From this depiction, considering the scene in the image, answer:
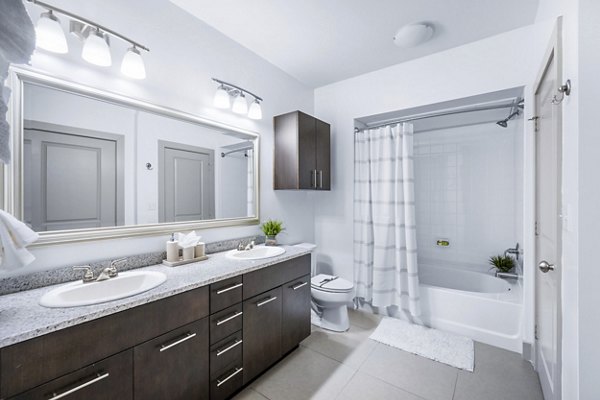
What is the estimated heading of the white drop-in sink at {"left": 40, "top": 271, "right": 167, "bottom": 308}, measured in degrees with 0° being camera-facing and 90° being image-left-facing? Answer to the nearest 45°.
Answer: approximately 315°

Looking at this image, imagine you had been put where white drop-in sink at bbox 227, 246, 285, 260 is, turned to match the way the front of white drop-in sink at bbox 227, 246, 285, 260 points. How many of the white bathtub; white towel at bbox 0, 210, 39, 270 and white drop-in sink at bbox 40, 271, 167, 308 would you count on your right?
2

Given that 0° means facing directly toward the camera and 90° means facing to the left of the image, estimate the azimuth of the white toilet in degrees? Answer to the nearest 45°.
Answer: approximately 315°

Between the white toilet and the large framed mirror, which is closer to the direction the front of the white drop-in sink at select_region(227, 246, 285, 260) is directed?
the white toilet

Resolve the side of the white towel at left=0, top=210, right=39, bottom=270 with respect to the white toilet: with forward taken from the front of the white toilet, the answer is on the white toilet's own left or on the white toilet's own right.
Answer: on the white toilet's own right

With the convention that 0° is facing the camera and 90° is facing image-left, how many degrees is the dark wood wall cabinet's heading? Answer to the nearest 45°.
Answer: approximately 315°

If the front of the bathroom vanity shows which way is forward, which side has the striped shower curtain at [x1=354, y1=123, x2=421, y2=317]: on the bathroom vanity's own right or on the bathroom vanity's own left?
on the bathroom vanity's own left

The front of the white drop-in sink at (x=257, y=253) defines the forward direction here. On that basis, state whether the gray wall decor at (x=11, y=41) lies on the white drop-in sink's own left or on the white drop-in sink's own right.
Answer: on the white drop-in sink's own right

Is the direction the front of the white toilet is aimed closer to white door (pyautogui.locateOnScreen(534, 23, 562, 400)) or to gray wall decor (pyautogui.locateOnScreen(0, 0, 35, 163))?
the white door

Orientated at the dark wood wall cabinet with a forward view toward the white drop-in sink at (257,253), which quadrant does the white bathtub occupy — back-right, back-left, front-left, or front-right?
back-left
